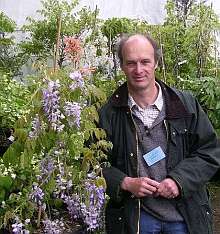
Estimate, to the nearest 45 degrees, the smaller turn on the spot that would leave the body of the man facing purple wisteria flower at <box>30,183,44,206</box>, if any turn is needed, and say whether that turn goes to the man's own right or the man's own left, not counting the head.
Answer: approximately 90° to the man's own right

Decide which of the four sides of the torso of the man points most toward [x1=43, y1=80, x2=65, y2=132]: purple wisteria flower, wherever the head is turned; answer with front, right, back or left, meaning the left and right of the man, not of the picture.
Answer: right

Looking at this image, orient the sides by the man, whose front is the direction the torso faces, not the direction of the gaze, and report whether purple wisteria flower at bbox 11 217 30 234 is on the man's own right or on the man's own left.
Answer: on the man's own right

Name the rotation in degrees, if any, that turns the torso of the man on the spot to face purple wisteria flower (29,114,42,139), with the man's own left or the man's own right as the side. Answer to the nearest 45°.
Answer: approximately 90° to the man's own right

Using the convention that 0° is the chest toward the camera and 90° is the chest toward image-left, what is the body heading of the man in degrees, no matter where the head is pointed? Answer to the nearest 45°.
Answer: approximately 0°
